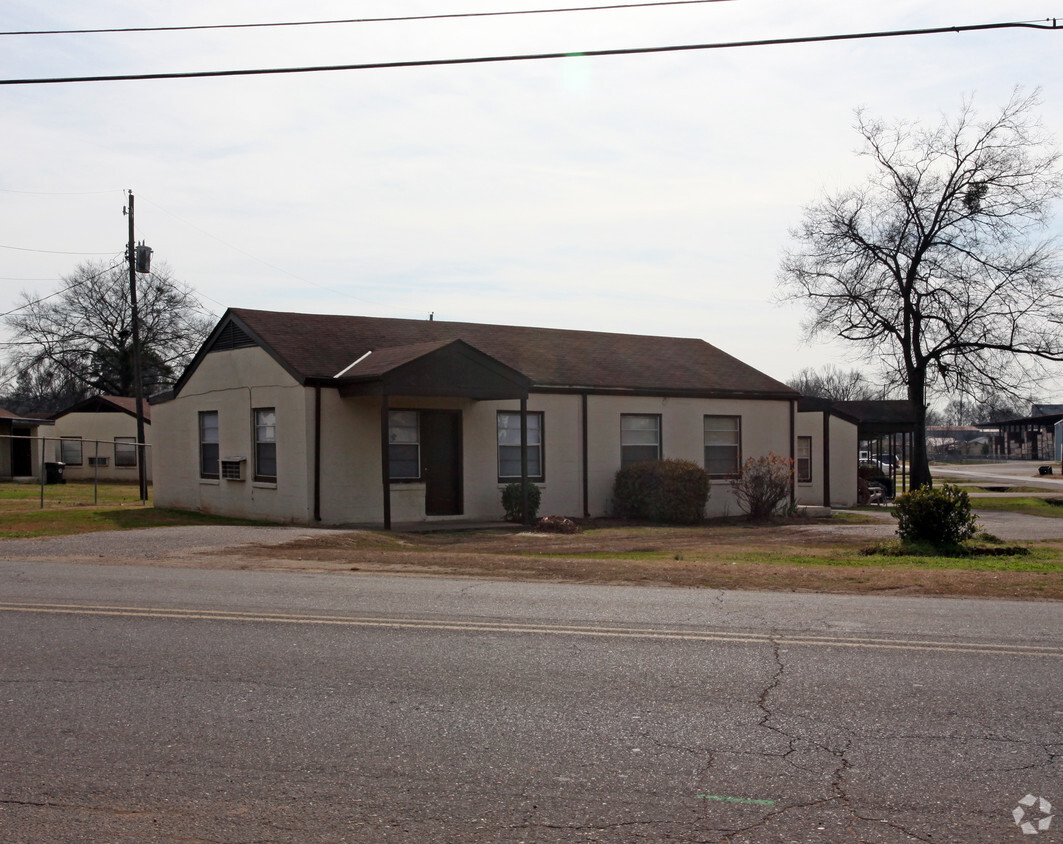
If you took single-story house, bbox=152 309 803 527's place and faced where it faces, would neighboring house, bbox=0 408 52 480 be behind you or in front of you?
behind

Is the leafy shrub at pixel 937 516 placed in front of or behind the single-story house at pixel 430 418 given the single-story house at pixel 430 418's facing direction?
in front

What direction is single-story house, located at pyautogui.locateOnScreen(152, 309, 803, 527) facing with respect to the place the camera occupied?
facing the viewer and to the right of the viewer

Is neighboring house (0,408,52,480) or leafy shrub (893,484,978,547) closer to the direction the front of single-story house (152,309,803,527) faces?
the leafy shrub

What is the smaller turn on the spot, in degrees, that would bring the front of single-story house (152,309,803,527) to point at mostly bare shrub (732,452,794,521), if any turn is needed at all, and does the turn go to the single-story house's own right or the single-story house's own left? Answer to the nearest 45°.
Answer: approximately 45° to the single-story house's own left

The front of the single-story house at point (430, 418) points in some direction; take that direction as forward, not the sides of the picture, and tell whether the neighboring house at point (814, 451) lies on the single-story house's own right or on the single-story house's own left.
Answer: on the single-story house's own left

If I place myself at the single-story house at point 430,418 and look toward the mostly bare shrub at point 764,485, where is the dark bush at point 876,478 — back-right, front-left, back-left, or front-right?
front-left

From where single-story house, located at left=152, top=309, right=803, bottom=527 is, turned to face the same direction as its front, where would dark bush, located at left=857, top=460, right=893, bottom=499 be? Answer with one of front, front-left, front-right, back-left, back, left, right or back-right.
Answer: left

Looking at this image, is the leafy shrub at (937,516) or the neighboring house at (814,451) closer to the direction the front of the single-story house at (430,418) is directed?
the leafy shrub

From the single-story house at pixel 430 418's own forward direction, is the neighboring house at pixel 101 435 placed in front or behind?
behind

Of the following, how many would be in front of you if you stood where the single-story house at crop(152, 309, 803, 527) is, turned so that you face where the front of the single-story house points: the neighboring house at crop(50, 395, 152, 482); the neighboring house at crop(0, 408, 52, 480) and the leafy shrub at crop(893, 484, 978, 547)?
1
